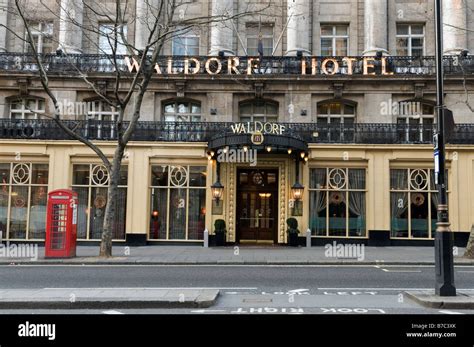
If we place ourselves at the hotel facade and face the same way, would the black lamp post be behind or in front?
in front

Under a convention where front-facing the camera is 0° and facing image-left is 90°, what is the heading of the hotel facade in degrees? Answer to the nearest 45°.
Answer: approximately 0°
